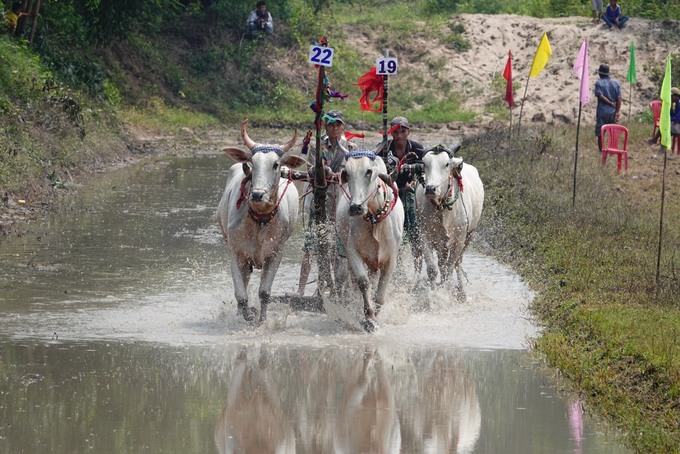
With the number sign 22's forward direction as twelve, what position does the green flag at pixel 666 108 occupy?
The green flag is roughly at 9 o'clock from the number sign 22.

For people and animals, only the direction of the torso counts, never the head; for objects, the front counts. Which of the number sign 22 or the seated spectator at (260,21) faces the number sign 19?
the seated spectator

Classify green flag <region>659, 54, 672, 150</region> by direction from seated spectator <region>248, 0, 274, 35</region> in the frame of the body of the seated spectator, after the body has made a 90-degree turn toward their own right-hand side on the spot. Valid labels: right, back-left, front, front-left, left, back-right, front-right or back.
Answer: left

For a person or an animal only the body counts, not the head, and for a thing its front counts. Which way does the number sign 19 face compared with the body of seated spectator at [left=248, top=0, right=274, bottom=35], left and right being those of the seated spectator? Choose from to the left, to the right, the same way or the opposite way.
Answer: the same way

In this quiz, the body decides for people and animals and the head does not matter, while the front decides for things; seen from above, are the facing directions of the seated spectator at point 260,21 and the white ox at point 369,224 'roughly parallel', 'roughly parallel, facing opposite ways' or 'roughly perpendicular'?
roughly parallel

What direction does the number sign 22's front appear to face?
toward the camera

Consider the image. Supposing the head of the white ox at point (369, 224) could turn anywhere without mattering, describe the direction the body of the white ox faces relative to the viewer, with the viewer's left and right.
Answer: facing the viewer

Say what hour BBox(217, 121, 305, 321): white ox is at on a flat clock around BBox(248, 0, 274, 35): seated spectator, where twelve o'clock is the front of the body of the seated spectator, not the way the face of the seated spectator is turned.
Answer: The white ox is roughly at 12 o'clock from the seated spectator.

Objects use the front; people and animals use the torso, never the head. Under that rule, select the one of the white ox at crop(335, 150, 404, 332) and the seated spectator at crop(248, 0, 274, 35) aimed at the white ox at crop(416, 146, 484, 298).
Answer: the seated spectator

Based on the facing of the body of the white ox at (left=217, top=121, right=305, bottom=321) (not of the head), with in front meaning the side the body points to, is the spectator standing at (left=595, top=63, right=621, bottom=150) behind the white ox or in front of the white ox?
behind

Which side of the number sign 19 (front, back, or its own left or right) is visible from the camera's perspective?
front

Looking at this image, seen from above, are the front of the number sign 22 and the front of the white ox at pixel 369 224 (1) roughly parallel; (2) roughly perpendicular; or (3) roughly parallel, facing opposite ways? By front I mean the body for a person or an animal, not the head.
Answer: roughly parallel

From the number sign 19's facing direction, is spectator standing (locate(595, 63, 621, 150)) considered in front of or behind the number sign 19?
behind

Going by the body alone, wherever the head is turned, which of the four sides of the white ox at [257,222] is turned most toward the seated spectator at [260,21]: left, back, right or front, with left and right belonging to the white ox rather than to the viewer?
back

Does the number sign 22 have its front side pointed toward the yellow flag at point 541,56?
no

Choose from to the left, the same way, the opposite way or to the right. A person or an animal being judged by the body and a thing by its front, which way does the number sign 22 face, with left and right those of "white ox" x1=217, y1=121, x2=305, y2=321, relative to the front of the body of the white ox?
the same way
